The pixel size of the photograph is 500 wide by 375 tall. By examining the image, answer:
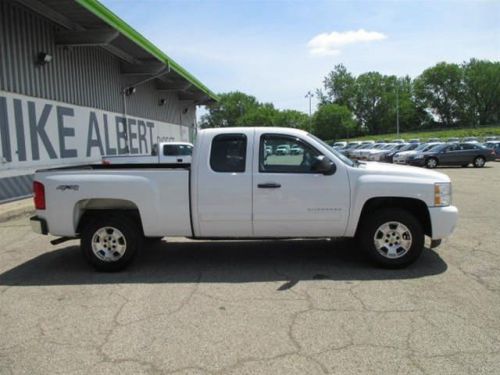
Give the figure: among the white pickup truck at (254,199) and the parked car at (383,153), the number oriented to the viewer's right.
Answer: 1

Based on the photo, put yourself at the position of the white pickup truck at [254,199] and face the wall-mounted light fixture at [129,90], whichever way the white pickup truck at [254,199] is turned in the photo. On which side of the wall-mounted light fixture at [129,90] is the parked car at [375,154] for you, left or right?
right

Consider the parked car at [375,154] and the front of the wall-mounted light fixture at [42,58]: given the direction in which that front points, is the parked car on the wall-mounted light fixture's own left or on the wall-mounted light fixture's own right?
on the wall-mounted light fixture's own left

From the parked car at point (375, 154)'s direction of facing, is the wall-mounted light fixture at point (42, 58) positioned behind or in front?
in front

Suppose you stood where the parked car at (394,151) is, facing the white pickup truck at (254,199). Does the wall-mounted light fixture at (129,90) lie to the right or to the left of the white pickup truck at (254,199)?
right

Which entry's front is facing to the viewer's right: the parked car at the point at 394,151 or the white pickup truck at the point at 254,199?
the white pickup truck

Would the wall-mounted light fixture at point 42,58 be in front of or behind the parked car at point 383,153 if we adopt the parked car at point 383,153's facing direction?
in front

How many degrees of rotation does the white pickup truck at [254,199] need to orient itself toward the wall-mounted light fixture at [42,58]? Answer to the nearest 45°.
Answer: approximately 135° to its left

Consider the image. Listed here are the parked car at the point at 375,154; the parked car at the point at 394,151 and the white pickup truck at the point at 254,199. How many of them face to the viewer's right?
1

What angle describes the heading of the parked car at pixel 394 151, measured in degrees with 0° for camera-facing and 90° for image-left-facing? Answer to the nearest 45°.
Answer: approximately 45°

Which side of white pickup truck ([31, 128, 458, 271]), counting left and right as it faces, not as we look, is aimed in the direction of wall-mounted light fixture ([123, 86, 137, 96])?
left

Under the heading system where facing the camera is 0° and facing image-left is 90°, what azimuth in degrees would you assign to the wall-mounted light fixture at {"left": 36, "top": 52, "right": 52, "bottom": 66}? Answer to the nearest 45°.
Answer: approximately 315°

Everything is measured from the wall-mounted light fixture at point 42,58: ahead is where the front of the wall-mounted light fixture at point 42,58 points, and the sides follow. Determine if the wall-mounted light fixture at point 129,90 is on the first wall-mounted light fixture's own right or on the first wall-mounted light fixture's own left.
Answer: on the first wall-mounted light fixture's own left

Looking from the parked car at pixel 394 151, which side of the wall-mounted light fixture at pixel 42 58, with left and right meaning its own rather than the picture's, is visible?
left

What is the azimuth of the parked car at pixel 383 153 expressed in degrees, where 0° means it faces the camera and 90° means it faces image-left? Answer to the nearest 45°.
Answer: approximately 45°

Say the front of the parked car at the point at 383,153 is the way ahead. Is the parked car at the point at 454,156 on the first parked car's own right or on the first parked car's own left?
on the first parked car's own left
